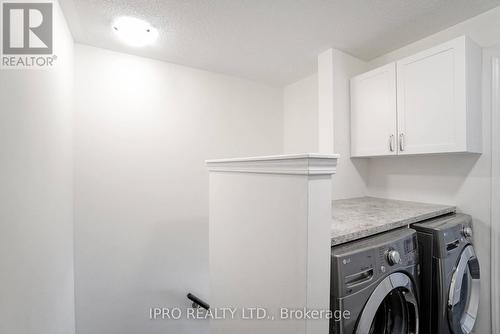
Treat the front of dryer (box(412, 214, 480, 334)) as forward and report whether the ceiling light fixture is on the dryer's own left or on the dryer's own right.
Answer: on the dryer's own right

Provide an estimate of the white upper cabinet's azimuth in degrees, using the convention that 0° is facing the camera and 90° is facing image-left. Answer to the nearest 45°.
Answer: approximately 45°
